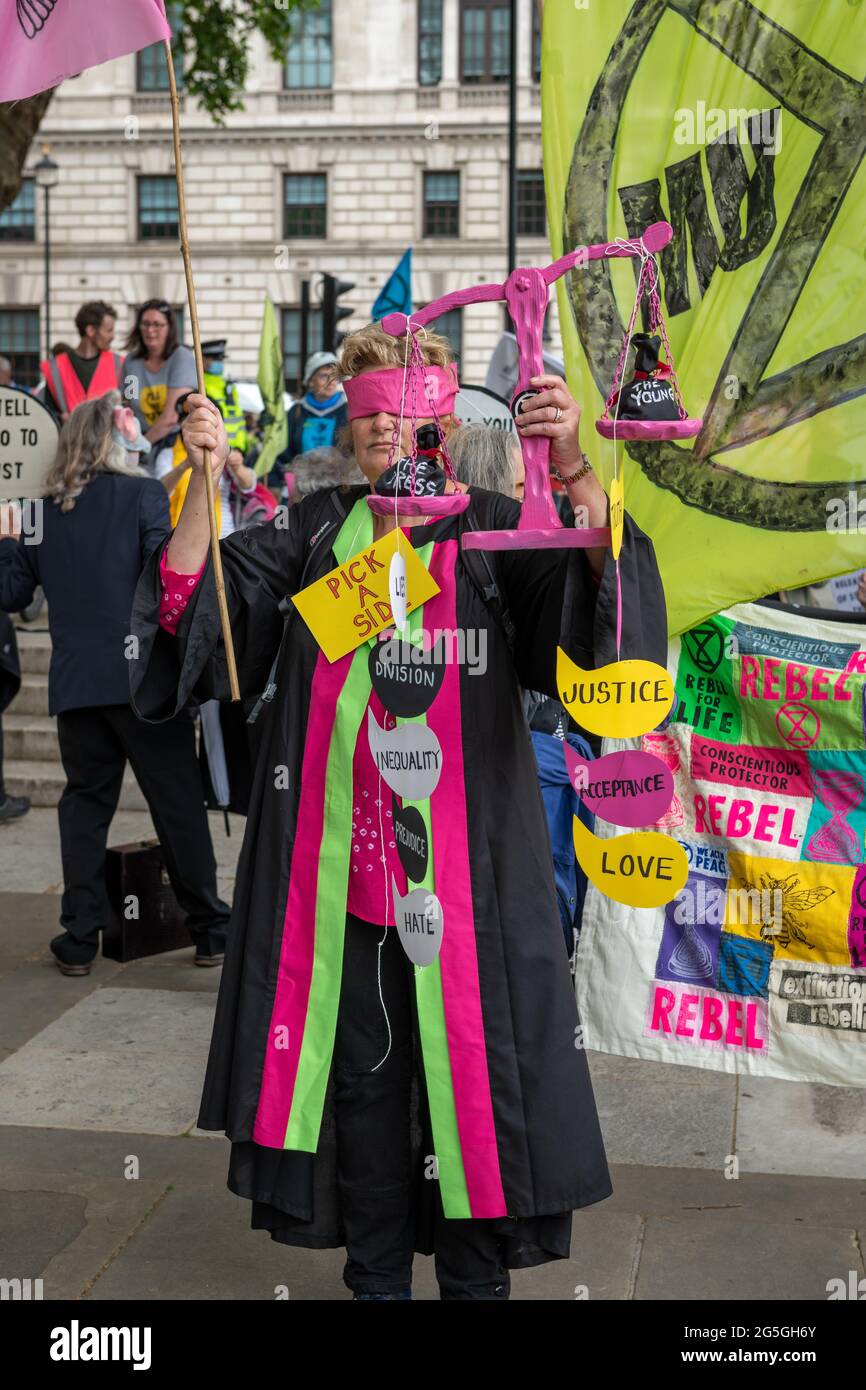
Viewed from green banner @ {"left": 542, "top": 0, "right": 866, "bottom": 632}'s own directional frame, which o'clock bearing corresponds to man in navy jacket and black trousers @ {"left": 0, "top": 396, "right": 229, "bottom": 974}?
The man in navy jacket and black trousers is roughly at 4 o'clock from the green banner.

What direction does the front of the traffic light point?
to the viewer's right

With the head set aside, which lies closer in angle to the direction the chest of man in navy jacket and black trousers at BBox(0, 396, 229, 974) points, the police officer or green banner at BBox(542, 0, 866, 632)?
the police officer

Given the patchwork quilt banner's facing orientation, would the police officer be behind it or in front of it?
behind

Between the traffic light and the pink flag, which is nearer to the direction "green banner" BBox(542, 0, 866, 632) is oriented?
the pink flag

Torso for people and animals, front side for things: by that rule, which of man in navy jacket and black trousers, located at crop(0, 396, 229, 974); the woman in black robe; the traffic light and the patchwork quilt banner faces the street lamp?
the man in navy jacket and black trousers

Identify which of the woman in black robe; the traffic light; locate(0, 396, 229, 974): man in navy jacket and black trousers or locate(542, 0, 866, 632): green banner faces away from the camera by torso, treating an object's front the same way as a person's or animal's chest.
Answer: the man in navy jacket and black trousers

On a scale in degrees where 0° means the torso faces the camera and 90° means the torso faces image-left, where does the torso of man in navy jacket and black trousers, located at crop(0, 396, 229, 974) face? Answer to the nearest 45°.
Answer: approximately 180°

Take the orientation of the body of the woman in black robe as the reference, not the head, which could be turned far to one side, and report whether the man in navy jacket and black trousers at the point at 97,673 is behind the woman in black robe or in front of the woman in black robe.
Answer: behind

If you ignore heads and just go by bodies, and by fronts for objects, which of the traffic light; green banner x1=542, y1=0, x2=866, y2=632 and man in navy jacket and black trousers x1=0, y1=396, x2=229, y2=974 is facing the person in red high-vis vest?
the man in navy jacket and black trousers

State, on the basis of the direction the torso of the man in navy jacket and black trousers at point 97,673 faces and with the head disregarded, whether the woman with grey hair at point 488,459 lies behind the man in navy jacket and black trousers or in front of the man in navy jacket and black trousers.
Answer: behind
